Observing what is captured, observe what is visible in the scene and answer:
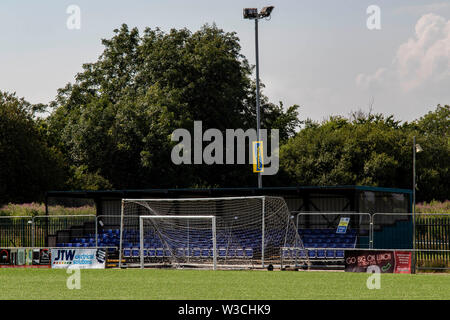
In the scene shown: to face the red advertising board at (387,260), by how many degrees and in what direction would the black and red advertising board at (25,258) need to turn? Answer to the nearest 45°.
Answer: approximately 45° to its left

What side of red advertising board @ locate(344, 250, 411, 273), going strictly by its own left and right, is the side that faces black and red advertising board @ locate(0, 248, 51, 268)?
right

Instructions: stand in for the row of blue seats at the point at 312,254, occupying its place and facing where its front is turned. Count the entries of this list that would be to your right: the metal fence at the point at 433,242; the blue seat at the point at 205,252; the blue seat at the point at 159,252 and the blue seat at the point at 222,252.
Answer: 3

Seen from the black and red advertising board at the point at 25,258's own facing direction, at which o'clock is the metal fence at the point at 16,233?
The metal fence is roughly at 6 o'clock from the black and red advertising board.

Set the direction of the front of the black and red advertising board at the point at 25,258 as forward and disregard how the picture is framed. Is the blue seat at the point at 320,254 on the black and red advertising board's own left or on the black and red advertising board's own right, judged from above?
on the black and red advertising board's own left

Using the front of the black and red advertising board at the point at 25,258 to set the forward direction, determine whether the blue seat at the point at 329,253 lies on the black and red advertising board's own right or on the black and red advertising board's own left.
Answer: on the black and red advertising board's own left

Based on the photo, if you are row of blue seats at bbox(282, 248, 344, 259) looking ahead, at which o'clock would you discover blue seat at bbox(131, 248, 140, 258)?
The blue seat is roughly at 3 o'clock from the row of blue seats.

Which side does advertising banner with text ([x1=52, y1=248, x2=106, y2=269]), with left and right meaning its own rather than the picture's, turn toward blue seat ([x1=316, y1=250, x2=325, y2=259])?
left

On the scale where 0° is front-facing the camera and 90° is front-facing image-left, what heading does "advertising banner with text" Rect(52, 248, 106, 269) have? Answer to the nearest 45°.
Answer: approximately 0°

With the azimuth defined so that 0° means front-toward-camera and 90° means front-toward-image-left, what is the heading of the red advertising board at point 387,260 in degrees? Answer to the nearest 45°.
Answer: approximately 0°

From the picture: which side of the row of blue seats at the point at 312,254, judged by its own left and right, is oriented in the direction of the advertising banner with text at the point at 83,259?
right

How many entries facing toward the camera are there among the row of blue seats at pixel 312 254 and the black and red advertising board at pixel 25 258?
2
